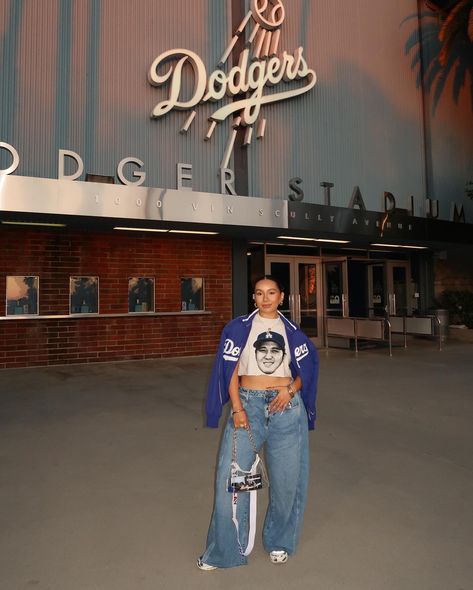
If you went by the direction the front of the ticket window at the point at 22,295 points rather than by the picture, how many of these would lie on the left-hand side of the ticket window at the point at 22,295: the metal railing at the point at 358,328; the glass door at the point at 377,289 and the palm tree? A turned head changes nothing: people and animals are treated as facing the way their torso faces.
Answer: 3

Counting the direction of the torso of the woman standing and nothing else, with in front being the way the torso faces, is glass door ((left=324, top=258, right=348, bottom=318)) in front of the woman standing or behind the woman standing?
behind

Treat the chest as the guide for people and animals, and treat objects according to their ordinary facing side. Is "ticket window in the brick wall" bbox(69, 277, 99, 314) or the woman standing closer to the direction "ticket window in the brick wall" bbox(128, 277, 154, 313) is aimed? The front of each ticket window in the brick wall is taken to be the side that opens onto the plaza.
the woman standing

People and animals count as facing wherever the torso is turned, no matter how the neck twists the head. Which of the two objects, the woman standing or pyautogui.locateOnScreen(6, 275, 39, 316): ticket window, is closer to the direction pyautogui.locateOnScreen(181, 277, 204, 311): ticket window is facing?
the woman standing

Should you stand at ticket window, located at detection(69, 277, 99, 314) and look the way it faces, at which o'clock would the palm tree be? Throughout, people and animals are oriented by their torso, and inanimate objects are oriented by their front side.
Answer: The palm tree is roughly at 9 o'clock from the ticket window.

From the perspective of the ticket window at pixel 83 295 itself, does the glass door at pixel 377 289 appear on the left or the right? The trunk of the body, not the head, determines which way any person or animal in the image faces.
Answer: on its left

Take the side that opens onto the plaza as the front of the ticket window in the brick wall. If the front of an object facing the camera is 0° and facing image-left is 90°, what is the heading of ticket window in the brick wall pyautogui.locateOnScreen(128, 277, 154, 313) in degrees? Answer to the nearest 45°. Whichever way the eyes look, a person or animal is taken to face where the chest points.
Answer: approximately 0°

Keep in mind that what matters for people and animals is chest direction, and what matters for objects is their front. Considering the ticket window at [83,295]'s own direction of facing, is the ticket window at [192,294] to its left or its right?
on its left

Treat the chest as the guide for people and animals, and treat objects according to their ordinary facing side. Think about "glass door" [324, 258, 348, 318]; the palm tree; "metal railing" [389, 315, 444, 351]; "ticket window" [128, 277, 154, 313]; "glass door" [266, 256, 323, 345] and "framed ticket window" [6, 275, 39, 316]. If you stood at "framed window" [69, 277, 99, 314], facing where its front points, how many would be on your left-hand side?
5

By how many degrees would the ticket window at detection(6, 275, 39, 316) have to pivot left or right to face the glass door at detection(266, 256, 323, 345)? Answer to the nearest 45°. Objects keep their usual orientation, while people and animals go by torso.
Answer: approximately 90° to its left
